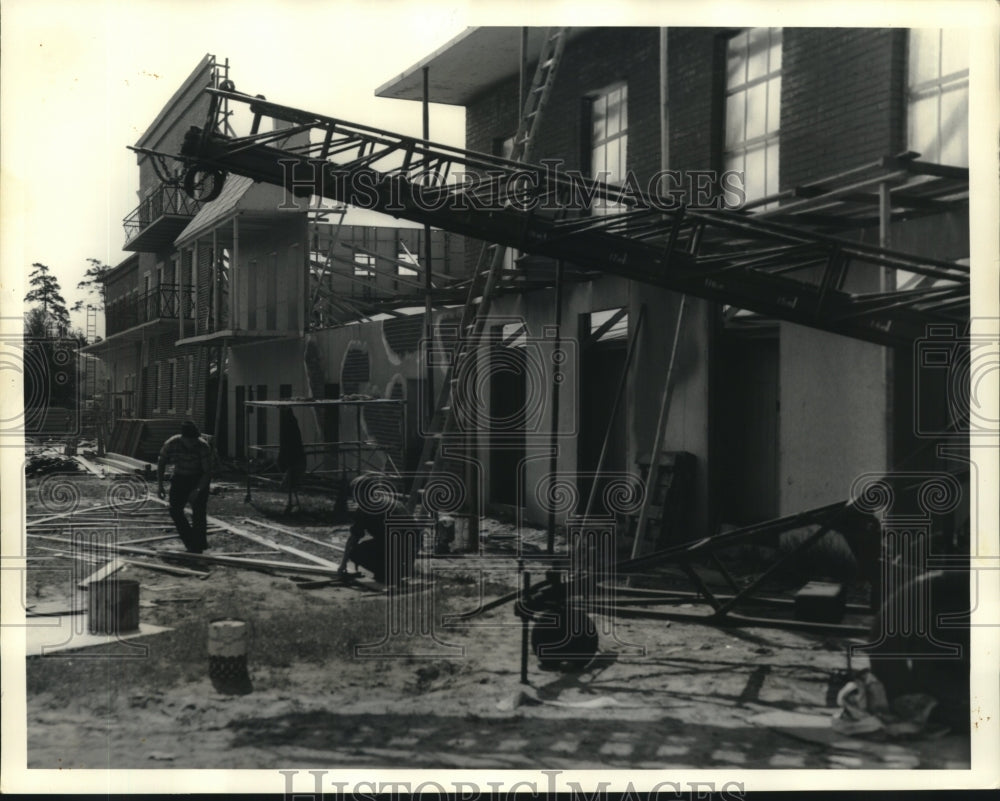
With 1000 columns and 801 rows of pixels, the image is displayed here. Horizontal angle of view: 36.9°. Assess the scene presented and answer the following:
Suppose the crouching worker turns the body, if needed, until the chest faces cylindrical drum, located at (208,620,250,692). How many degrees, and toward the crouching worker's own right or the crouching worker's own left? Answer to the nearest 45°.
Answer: approximately 45° to the crouching worker's own left

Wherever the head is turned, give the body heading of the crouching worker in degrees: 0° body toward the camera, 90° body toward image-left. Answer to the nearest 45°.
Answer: approximately 90°

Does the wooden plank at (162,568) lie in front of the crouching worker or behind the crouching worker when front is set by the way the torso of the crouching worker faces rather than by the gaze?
in front

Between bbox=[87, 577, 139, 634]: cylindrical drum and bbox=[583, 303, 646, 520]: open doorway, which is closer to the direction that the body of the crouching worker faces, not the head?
the cylindrical drum

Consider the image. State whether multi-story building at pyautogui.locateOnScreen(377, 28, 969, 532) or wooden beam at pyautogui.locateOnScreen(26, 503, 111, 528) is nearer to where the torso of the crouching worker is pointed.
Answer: the wooden beam

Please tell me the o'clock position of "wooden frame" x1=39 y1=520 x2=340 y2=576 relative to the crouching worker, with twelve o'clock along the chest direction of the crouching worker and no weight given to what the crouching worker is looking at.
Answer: The wooden frame is roughly at 12 o'clock from the crouching worker.

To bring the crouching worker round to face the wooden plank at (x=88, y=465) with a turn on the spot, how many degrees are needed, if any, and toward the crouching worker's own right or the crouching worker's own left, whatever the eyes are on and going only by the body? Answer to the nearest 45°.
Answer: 0° — they already face it

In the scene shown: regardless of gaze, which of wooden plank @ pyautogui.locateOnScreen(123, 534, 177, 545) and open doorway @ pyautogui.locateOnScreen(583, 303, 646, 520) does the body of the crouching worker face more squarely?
the wooden plank

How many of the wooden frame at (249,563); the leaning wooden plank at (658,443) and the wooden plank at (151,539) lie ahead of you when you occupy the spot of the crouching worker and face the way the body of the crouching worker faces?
2
